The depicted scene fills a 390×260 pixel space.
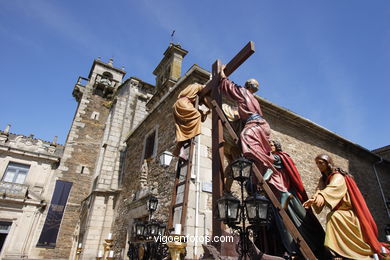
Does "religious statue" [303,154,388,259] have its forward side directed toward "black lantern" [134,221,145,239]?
yes

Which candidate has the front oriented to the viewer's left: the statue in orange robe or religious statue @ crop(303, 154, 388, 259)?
the religious statue

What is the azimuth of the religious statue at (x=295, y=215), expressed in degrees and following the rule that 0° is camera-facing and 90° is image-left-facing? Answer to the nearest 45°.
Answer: approximately 90°

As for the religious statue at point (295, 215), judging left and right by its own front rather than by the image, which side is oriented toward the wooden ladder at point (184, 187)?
front

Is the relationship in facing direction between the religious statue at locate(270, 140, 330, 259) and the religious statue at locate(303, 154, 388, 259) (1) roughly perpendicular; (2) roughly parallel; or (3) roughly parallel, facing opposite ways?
roughly parallel

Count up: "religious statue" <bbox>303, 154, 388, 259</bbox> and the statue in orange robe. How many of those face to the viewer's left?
1

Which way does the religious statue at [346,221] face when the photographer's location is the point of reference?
facing to the left of the viewer

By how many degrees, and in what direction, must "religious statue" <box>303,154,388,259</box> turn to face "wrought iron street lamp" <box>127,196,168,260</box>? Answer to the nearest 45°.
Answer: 0° — it already faces it

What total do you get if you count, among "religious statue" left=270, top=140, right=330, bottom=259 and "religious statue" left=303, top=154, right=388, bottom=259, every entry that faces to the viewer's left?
2

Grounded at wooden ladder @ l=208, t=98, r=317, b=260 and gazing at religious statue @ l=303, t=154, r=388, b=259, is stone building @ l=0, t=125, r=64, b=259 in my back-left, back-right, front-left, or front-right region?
back-left
